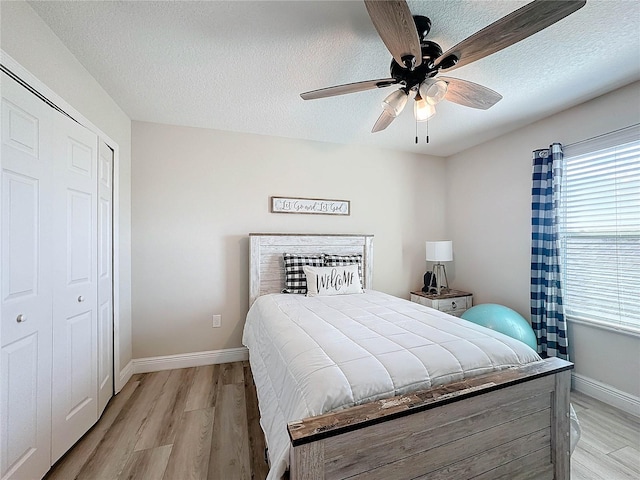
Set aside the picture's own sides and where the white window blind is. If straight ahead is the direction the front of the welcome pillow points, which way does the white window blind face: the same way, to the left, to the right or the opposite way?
to the right

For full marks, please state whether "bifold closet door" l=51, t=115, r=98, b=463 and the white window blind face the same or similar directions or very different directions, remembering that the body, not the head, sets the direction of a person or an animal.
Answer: very different directions

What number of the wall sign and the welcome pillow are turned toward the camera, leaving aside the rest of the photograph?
2

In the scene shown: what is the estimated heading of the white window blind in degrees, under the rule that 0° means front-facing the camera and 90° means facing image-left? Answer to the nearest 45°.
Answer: approximately 45°

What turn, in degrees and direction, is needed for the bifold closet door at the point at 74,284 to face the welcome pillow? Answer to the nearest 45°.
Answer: approximately 45° to its left

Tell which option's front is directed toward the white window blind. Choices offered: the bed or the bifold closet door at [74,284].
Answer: the bifold closet door

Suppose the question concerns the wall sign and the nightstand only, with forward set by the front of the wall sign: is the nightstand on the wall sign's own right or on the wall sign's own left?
on the wall sign's own left

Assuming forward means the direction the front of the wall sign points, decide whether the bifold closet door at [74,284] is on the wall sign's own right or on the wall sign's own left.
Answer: on the wall sign's own right
